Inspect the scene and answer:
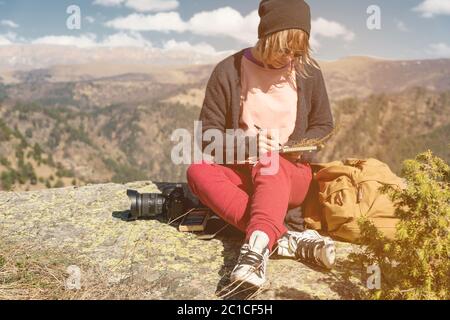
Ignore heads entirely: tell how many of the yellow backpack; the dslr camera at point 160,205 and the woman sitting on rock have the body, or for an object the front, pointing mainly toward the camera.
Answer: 2

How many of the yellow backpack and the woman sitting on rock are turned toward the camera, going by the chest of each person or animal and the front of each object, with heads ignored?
2

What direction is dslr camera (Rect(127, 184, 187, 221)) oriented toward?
to the viewer's left

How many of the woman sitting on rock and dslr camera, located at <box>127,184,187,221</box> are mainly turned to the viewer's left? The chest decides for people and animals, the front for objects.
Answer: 1

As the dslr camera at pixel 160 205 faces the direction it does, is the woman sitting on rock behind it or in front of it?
behind

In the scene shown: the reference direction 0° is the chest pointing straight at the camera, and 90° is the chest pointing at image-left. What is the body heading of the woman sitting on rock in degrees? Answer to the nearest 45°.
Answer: approximately 0°

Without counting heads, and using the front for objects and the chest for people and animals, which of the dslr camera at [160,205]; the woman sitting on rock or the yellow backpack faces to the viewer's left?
the dslr camera

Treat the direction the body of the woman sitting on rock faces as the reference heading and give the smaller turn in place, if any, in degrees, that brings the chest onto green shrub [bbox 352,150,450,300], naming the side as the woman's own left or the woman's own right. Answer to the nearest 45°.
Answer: approximately 45° to the woman's own left

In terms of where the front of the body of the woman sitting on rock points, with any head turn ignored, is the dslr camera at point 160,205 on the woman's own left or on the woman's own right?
on the woman's own right

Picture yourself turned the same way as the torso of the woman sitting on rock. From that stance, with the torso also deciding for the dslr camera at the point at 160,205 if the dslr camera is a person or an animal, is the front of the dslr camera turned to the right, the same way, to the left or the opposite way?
to the right
